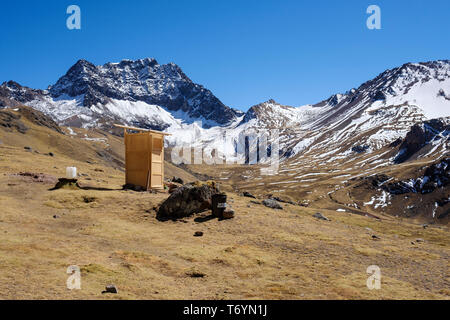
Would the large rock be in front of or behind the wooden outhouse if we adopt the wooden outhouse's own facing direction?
in front

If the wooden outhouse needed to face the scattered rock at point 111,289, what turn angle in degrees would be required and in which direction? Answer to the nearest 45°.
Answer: approximately 45° to its right

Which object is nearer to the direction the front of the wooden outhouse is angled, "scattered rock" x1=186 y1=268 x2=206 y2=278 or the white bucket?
the scattered rock

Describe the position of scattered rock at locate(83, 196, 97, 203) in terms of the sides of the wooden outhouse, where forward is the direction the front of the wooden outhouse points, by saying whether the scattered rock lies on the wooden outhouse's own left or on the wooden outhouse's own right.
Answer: on the wooden outhouse's own right

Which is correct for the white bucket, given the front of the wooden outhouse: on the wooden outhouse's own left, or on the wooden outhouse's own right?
on the wooden outhouse's own right

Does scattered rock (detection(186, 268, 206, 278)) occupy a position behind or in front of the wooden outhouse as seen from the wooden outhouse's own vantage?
in front
